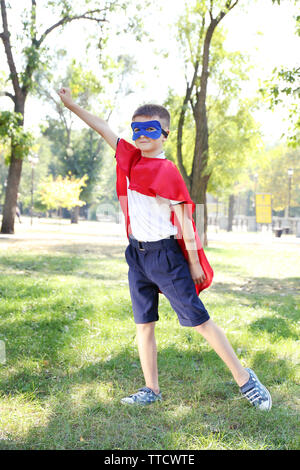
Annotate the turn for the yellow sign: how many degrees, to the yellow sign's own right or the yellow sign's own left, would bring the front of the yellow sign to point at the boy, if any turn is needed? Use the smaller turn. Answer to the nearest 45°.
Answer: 0° — it already faces them

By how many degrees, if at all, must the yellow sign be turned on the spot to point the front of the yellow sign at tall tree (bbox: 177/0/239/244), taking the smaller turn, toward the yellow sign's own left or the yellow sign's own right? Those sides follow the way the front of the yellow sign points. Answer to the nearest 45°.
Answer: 0° — it already faces it

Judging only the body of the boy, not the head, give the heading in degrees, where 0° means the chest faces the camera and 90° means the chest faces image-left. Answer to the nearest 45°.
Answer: approximately 45°

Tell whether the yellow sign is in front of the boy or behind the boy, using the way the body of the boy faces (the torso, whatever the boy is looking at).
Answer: behind

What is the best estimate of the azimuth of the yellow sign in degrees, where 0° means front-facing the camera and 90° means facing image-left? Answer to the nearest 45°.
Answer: approximately 0°
